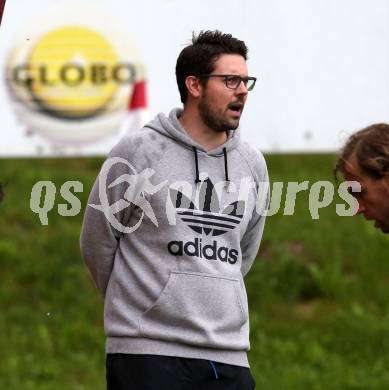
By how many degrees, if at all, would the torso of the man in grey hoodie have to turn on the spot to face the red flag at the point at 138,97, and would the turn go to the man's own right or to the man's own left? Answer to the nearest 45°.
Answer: approximately 135° to the man's own left

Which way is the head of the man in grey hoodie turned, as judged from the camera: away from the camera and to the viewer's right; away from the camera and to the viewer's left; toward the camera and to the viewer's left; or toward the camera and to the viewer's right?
toward the camera and to the viewer's right

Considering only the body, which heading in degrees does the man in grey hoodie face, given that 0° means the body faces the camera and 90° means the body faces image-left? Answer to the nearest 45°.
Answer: approximately 315°
